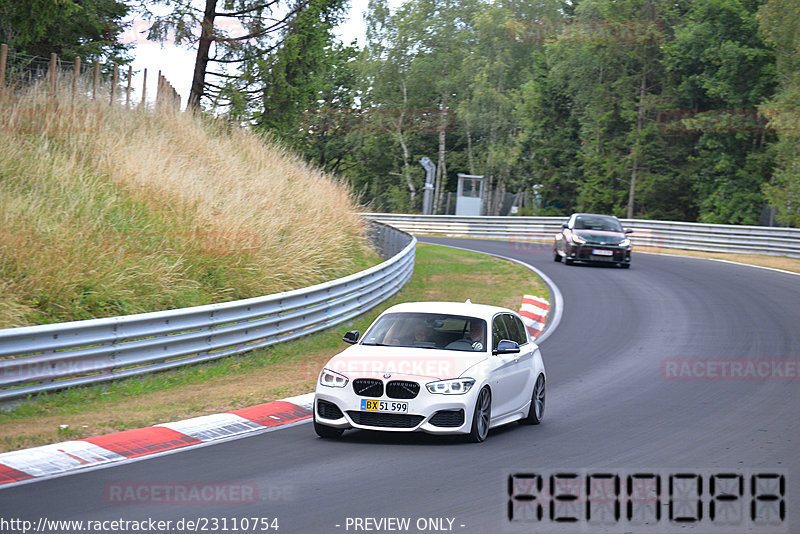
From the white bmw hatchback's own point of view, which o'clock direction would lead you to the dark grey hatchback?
The dark grey hatchback is roughly at 5 o'clock from the white bmw hatchback.

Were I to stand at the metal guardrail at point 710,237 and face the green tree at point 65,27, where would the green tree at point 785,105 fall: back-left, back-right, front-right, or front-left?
back-right

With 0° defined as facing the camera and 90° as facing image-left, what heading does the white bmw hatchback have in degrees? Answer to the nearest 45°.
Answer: approximately 45°

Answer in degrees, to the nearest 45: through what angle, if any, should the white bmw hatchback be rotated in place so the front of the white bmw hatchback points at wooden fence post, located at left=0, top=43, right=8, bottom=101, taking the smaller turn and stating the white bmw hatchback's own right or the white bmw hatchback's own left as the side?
approximately 90° to the white bmw hatchback's own right

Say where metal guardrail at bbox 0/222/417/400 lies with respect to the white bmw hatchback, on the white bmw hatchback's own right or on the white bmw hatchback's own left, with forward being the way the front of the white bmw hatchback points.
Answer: on the white bmw hatchback's own right

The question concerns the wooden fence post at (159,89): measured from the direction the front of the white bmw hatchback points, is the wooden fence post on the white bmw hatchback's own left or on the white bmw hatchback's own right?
on the white bmw hatchback's own right

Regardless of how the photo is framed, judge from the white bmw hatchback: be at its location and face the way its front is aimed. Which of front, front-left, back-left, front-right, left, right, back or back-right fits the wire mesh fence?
right

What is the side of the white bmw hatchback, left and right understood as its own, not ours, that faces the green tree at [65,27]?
right

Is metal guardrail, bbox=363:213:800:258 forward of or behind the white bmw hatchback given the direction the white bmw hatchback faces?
behind

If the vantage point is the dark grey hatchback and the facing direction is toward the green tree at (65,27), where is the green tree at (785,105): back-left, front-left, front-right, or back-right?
back-right
